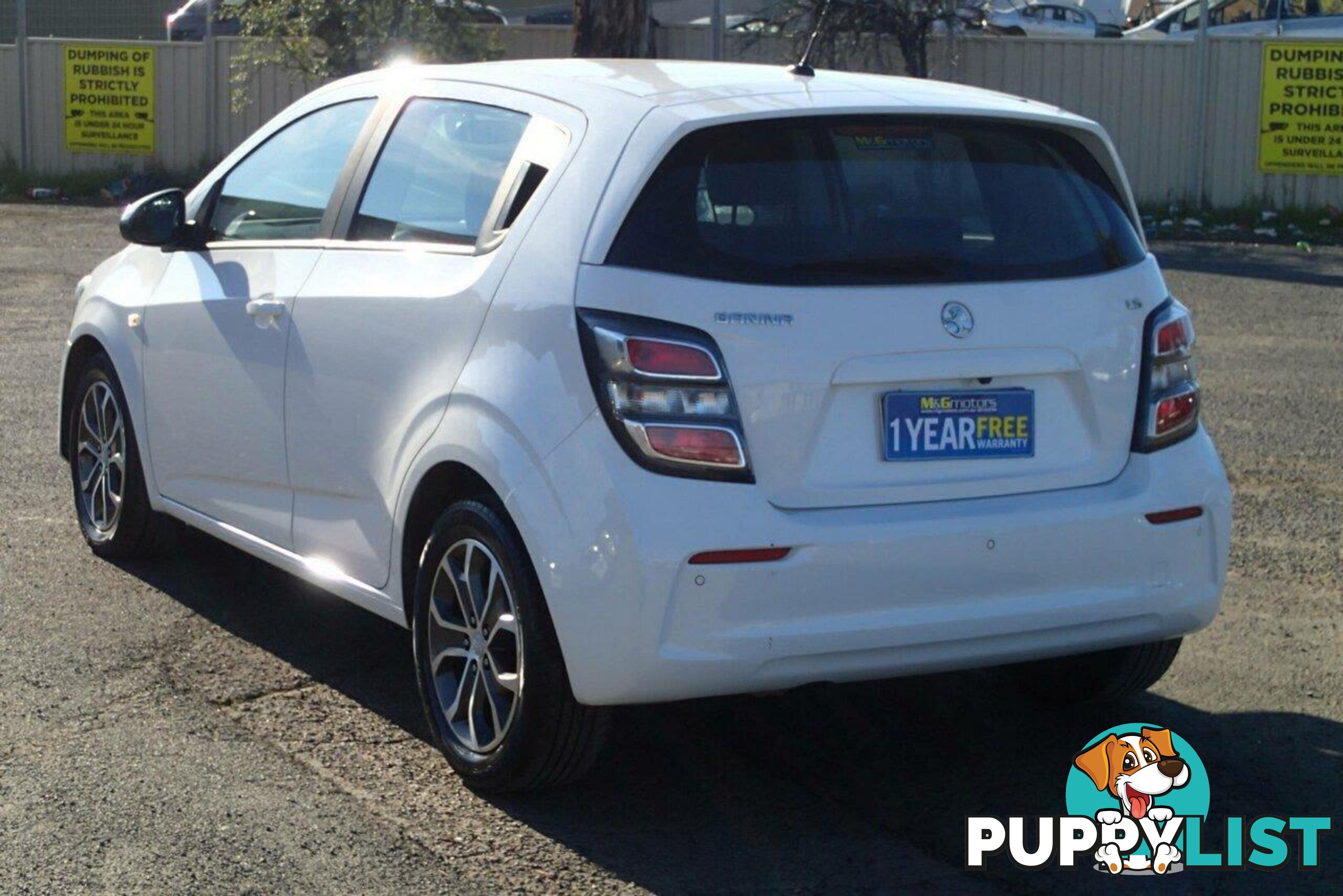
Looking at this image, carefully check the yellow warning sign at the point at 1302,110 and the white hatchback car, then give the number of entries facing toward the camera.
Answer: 1

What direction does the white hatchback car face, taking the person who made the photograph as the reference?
facing away from the viewer and to the left of the viewer

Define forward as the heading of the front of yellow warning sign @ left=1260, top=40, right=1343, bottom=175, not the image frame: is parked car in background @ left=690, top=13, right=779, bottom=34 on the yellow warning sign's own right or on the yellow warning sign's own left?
on the yellow warning sign's own right

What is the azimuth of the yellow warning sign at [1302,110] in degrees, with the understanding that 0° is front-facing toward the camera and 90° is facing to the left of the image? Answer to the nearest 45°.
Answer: approximately 0°

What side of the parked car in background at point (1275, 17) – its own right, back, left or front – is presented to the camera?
left

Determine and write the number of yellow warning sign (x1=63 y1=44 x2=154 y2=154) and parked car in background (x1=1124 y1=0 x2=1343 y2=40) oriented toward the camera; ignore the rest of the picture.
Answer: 1

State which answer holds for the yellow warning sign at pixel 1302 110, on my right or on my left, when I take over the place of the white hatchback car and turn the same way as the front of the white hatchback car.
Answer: on my right
